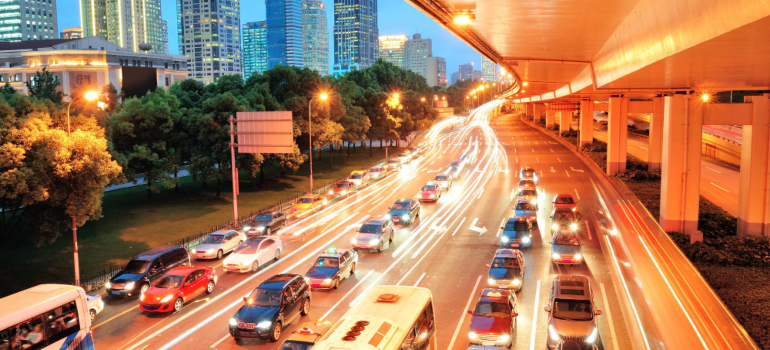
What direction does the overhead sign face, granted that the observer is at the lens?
facing away from the viewer

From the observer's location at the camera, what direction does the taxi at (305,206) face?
facing the viewer and to the left of the viewer

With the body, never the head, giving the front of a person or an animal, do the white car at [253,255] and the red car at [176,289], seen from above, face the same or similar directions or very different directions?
same or similar directions

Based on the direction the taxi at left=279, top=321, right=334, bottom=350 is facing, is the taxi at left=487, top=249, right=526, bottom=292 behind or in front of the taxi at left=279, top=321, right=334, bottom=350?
behind

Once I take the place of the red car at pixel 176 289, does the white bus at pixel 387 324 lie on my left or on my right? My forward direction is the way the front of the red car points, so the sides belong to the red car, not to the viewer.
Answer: on my left

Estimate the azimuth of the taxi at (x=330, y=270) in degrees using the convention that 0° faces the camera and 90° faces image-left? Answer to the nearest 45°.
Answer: approximately 45°

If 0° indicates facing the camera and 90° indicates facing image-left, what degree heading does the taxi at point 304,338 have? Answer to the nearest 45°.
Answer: approximately 45°

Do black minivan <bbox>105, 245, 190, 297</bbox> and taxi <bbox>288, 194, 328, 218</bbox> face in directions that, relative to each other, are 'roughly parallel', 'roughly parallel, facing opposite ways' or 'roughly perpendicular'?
roughly parallel

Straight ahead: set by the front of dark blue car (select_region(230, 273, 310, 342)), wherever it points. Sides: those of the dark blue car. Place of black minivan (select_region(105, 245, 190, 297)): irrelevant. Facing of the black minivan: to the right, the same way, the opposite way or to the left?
the same way

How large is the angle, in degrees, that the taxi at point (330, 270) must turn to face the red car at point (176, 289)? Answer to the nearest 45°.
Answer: approximately 45° to its right

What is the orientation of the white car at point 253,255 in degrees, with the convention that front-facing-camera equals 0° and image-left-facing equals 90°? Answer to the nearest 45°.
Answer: approximately 45°

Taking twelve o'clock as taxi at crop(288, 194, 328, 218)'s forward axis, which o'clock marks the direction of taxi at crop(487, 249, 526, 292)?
taxi at crop(487, 249, 526, 292) is roughly at 10 o'clock from taxi at crop(288, 194, 328, 218).

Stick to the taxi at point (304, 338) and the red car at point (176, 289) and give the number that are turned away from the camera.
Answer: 0

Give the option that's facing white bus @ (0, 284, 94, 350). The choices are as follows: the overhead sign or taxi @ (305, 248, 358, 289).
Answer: the taxi
